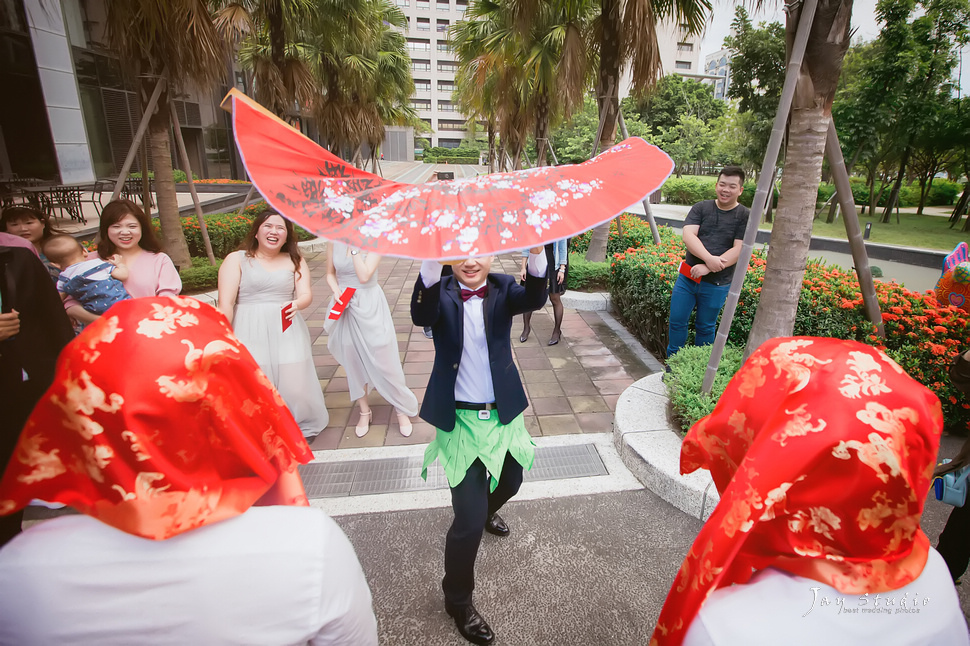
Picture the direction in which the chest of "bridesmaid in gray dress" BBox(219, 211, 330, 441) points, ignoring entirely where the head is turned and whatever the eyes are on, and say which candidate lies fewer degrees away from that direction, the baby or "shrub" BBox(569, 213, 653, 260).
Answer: the baby

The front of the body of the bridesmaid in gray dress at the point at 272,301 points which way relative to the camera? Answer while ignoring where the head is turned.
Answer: toward the camera

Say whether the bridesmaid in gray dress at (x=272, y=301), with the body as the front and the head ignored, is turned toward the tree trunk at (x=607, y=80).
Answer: no

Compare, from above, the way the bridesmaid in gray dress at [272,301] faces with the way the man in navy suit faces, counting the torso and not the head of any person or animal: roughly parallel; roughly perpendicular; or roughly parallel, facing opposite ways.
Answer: roughly parallel

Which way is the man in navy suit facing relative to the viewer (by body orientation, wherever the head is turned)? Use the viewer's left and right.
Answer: facing the viewer

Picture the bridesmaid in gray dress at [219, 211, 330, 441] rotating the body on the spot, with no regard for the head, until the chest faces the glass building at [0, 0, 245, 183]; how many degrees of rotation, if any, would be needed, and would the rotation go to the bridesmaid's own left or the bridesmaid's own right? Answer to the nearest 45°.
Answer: approximately 180°

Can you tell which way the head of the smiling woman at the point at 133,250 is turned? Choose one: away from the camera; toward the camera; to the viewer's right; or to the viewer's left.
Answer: toward the camera

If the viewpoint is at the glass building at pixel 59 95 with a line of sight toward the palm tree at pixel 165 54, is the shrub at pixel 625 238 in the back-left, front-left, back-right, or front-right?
front-left

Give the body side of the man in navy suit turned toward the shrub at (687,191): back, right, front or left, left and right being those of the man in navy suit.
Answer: back

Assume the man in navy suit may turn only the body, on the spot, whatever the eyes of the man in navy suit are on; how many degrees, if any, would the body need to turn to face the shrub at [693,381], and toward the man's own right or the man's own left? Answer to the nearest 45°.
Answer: approximately 135° to the man's own left

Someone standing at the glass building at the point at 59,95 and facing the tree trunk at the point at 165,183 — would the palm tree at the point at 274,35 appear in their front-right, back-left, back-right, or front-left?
front-left

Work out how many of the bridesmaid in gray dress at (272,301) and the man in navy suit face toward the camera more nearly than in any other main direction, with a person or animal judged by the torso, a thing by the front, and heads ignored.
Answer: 2

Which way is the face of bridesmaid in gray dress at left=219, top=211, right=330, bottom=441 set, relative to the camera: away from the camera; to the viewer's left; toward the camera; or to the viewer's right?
toward the camera

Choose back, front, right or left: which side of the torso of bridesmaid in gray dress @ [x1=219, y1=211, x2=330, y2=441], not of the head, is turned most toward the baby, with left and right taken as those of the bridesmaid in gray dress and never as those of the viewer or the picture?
right
